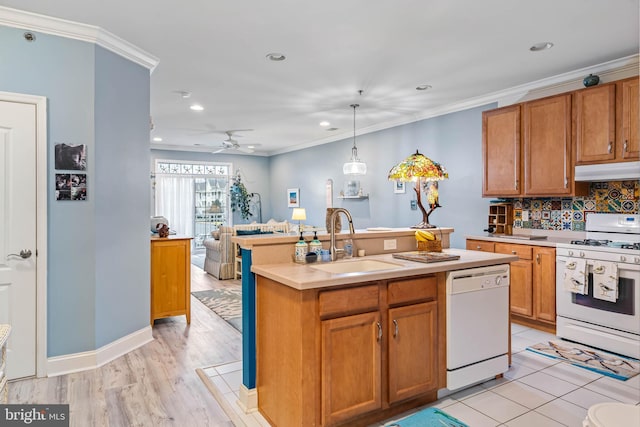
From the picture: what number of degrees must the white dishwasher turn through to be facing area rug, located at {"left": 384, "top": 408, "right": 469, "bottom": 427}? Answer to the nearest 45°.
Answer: approximately 90° to its right

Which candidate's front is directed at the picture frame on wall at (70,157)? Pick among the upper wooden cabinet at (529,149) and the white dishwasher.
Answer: the upper wooden cabinet

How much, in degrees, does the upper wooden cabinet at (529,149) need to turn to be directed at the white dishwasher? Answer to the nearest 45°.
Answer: approximately 45° to its left

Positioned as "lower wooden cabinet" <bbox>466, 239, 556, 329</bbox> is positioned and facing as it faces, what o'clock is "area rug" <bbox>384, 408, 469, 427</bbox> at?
The area rug is roughly at 11 o'clock from the lower wooden cabinet.

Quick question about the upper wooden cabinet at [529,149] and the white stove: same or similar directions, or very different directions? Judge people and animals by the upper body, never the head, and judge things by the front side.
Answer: same or similar directions

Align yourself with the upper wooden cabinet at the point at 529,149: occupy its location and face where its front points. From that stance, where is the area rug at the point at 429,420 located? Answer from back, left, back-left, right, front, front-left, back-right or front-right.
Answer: front-left

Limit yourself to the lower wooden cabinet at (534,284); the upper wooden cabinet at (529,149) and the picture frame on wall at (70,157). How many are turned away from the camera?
0

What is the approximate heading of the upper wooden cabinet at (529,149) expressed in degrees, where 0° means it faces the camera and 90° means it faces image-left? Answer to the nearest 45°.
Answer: approximately 45°

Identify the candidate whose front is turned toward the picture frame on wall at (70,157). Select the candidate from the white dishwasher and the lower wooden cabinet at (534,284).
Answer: the lower wooden cabinet

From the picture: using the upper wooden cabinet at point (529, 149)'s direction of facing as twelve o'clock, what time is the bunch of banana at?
The bunch of banana is roughly at 11 o'clock from the upper wooden cabinet.

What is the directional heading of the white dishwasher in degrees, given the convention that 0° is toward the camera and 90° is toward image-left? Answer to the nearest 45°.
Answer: approximately 315°

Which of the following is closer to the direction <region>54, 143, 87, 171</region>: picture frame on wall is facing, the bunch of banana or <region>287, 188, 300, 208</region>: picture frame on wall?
the bunch of banana

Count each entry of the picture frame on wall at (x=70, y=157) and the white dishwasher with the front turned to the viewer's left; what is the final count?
0

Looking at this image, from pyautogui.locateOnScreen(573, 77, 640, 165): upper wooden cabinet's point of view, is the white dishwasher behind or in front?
in front
